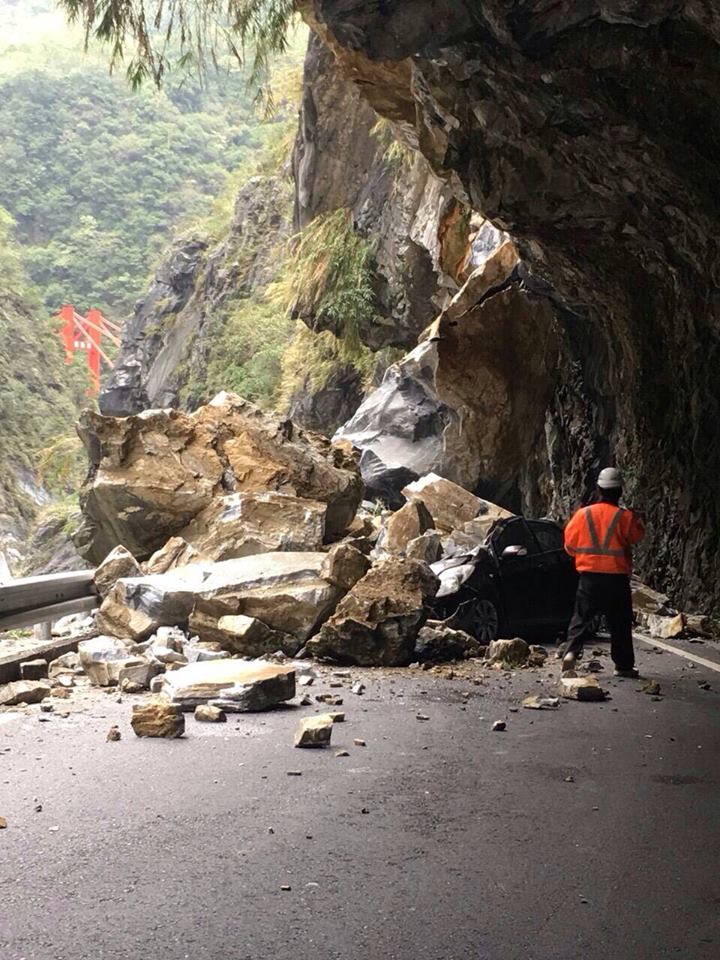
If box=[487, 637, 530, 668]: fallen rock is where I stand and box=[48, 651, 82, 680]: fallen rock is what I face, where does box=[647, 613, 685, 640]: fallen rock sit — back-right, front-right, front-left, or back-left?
back-right

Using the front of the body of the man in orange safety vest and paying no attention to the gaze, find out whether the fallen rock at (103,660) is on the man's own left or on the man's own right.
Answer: on the man's own left

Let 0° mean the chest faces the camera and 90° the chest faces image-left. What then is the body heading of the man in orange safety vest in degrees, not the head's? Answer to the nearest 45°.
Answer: approximately 180°

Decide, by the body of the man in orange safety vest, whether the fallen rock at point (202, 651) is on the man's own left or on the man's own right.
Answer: on the man's own left

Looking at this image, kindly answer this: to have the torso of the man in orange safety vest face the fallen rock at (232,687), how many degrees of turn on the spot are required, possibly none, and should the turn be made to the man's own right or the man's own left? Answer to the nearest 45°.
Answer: approximately 135° to the man's own left

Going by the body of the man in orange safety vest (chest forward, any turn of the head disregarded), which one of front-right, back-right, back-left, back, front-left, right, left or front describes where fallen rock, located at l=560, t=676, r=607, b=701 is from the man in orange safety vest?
back

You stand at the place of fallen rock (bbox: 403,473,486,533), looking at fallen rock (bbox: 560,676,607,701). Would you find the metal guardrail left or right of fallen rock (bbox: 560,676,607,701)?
right

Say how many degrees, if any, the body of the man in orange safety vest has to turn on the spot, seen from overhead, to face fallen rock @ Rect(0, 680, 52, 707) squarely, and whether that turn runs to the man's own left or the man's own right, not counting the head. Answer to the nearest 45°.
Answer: approximately 135° to the man's own left
